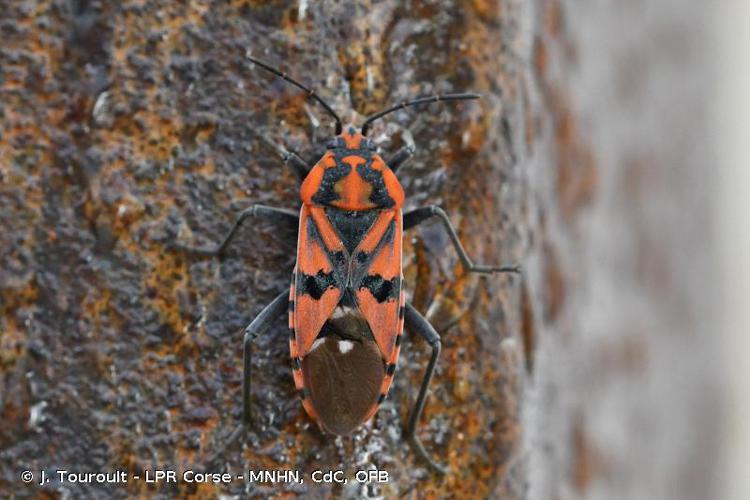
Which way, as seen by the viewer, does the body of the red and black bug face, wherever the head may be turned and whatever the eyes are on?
away from the camera
